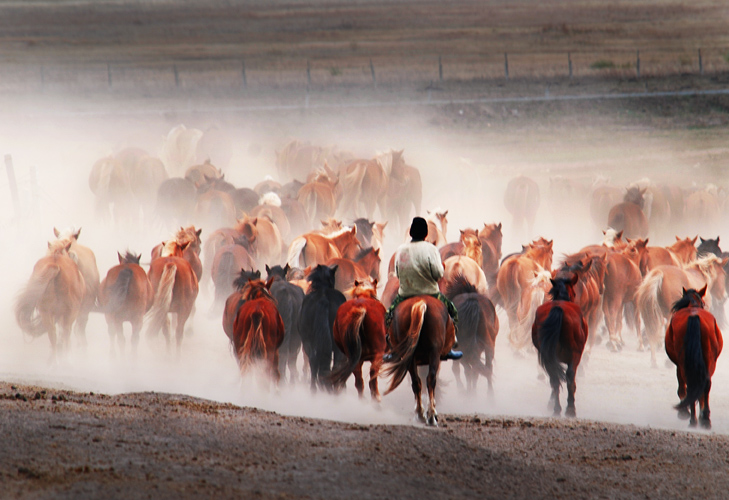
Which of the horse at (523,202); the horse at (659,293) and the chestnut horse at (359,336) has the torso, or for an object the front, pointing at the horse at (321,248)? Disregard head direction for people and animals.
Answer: the chestnut horse

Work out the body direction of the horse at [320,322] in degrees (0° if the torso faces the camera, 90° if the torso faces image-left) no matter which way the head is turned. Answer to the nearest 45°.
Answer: approximately 180°

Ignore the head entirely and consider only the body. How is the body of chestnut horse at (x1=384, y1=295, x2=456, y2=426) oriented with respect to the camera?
away from the camera

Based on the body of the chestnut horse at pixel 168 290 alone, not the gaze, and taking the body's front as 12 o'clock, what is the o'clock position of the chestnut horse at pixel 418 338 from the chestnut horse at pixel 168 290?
the chestnut horse at pixel 418 338 is roughly at 5 o'clock from the chestnut horse at pixel 168 290.

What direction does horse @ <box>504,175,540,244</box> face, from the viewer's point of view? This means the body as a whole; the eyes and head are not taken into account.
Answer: away from the camera

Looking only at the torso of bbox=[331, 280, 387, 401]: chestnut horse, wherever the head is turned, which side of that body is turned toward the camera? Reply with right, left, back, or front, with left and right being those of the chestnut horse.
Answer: back

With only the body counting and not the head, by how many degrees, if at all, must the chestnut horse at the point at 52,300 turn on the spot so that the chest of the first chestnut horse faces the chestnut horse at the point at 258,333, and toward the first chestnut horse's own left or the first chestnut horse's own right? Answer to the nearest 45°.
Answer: approximately 135° to the first chestnut horse's own right

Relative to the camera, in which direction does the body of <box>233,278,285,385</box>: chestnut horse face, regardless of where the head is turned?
away from the camera

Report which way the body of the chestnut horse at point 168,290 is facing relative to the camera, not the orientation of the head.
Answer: away from the camera

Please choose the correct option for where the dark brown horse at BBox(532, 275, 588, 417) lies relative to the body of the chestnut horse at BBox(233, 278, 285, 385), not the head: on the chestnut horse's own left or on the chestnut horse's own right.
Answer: on the chestnut horse's own right

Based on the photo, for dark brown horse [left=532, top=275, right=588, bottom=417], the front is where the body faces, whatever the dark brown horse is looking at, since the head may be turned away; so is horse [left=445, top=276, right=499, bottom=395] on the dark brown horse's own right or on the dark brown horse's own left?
on the dark brown horse's own left

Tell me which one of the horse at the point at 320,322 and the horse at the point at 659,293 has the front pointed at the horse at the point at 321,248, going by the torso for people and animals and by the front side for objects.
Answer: the horse at the point at 320,322

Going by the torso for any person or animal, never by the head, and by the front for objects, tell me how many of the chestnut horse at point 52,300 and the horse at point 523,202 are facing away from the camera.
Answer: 2

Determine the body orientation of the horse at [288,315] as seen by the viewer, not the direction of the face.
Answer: away from the camera

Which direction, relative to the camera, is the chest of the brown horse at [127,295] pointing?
away from the camera
